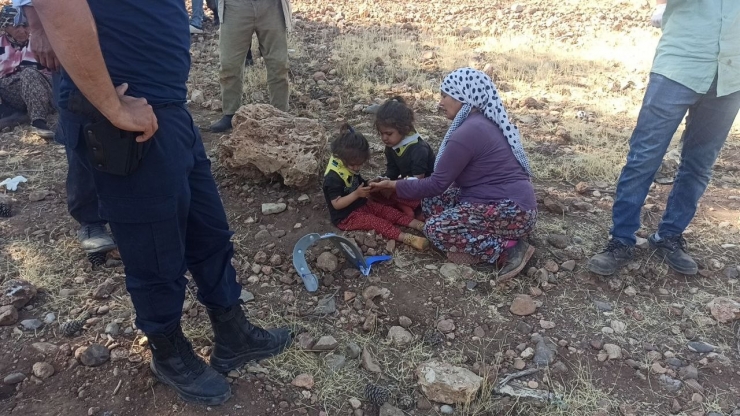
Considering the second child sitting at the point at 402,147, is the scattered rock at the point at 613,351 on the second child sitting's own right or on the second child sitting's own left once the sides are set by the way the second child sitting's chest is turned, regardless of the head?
on the second child sitting's own left

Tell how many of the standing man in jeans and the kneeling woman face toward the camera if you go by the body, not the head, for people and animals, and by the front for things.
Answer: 1

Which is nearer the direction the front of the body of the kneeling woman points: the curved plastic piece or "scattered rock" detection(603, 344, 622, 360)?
the curved plastic piece

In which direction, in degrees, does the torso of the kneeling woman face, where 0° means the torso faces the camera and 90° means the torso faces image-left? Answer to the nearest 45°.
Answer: approximately 90°

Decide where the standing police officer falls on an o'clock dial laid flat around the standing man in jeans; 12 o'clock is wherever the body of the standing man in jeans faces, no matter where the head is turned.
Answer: The standing police officer is roughly at 1 o'clock from the standing man in jeans.

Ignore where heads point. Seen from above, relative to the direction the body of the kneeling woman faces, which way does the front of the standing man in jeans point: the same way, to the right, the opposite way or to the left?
to the left

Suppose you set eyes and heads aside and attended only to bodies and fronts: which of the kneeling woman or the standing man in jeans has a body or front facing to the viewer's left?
the kneeling woman

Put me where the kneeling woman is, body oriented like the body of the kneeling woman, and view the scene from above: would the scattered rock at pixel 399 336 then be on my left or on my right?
on my left
